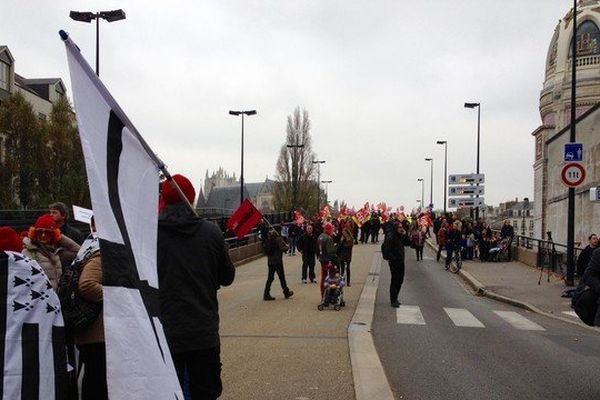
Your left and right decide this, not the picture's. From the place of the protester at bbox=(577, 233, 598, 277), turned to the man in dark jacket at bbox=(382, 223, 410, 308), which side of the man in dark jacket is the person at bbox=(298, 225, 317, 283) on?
right

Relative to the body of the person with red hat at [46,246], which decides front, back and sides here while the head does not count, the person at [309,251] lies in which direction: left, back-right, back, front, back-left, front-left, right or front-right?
back-left

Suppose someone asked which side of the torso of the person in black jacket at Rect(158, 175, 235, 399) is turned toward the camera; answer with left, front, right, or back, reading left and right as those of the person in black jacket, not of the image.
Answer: back

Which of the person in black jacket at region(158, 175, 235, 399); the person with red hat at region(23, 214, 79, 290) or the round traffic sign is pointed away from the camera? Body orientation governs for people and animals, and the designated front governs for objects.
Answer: the person in black jacket

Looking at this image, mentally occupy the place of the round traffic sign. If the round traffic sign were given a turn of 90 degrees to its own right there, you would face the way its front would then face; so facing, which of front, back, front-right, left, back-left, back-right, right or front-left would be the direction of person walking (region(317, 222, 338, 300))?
front-left

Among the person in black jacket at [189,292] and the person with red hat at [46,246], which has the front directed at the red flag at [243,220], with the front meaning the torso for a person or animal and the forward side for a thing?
the person in black jacket

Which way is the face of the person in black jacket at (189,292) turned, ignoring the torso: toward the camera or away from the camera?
away from the camera

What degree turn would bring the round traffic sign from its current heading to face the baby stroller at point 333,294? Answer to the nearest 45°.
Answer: approximately 45° to its right
